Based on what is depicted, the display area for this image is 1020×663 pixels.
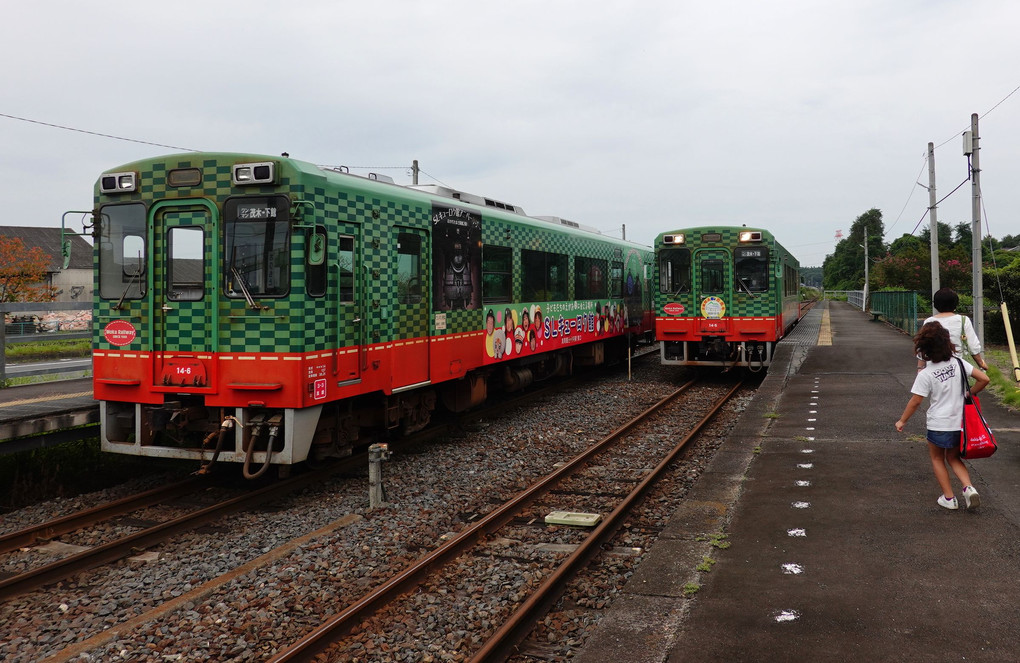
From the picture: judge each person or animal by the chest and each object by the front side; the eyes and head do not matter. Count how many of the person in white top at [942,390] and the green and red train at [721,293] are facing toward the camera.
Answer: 1

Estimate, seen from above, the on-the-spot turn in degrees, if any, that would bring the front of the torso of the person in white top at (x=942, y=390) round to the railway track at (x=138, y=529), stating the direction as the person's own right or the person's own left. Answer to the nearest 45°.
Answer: approximately 45° to the person's own left

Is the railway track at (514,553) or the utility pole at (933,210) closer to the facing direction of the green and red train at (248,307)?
the railway track

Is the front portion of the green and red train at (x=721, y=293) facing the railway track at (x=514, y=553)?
yes

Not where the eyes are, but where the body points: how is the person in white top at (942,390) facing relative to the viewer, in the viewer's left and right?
facing away from the viewer and to the left of the viewer

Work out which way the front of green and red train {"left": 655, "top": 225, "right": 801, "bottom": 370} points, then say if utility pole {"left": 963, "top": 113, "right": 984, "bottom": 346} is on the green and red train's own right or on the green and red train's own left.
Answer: on the green and red train's own left

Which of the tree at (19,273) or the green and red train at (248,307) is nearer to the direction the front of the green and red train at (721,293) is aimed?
the green and red train

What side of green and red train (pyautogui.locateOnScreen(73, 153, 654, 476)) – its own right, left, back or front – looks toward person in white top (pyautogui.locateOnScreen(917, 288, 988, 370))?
left

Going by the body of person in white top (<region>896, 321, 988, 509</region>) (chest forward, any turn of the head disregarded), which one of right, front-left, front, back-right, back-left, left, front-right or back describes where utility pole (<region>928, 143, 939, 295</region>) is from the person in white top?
front-right

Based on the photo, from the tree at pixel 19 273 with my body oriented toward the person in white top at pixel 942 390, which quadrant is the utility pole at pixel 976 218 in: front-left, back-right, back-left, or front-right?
front-left

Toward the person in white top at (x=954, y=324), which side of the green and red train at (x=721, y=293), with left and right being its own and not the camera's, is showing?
front

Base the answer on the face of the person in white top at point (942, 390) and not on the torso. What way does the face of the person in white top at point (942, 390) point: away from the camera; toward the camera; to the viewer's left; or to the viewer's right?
away from the camera

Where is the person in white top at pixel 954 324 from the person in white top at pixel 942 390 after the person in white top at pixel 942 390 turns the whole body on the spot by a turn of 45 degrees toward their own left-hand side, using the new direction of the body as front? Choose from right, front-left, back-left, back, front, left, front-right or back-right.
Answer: right
